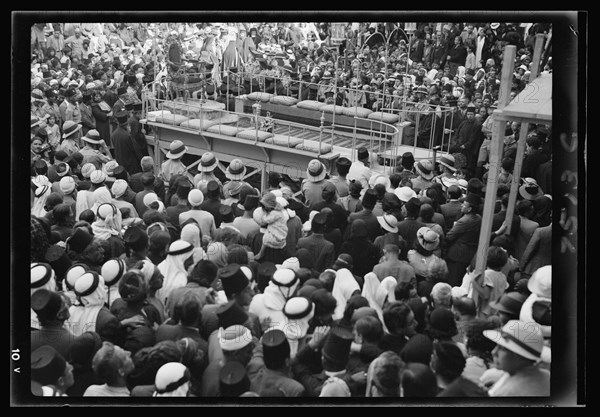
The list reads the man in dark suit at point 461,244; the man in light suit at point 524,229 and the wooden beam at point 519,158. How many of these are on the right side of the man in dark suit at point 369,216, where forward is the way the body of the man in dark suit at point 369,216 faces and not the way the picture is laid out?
3

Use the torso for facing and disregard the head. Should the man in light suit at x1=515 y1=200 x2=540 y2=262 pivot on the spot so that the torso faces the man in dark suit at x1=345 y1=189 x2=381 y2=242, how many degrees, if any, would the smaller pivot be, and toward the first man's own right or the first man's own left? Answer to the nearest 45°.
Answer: approximately 90° to the first man's own left

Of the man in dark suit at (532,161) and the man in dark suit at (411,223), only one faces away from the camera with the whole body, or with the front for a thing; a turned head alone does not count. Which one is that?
the man in dark suit at (411,223)

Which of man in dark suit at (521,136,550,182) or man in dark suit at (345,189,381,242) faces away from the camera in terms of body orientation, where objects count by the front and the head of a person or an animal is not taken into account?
man in dark suit at (345,189,381,242)

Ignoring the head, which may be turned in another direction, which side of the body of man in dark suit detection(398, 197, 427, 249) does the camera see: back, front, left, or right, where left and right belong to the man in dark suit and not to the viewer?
back

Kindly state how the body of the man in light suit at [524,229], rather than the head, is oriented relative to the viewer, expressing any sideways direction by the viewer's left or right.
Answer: facing away from the viewer

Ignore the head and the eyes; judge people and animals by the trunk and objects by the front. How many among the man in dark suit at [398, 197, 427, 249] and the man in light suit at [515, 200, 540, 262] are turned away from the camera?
2

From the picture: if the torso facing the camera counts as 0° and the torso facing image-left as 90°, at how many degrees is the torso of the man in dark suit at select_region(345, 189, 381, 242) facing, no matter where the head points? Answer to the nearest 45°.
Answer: approximately 180°

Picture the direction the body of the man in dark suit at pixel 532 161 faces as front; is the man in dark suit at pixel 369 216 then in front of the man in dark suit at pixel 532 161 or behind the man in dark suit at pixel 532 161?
in front

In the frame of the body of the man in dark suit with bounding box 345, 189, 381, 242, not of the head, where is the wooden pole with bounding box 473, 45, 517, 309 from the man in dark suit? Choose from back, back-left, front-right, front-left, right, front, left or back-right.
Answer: back-right

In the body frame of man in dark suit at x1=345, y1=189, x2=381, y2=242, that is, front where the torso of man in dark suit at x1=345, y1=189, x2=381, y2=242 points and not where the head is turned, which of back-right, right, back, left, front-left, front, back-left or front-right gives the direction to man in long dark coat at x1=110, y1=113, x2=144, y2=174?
front-left
